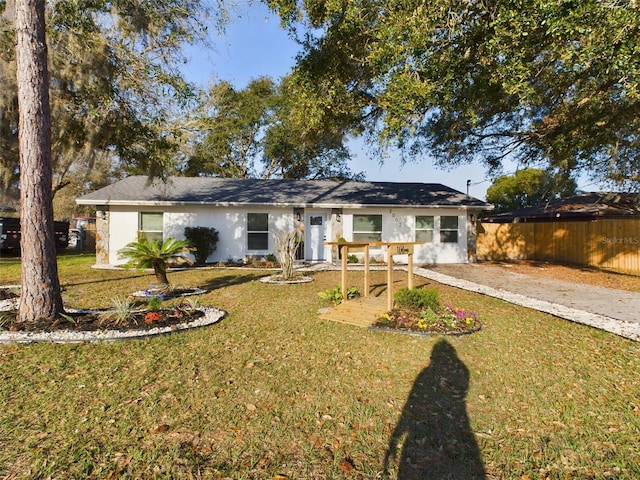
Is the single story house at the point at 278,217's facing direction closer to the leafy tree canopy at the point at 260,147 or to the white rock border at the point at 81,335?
the white rock border

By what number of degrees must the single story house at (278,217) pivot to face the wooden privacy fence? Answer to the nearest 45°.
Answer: approximately 90° to its left

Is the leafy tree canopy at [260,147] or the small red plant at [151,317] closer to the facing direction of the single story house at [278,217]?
the small red plant

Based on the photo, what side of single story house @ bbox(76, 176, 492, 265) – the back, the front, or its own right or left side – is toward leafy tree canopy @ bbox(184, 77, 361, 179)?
back

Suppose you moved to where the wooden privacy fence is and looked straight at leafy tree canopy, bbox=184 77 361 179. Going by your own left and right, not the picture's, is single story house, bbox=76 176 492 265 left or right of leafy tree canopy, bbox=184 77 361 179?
left

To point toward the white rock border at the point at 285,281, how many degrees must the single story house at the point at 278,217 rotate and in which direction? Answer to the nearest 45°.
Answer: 0° — it already faces it

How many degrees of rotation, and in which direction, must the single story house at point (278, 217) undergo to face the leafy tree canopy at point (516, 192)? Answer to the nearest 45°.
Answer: approximately 135° to its left
